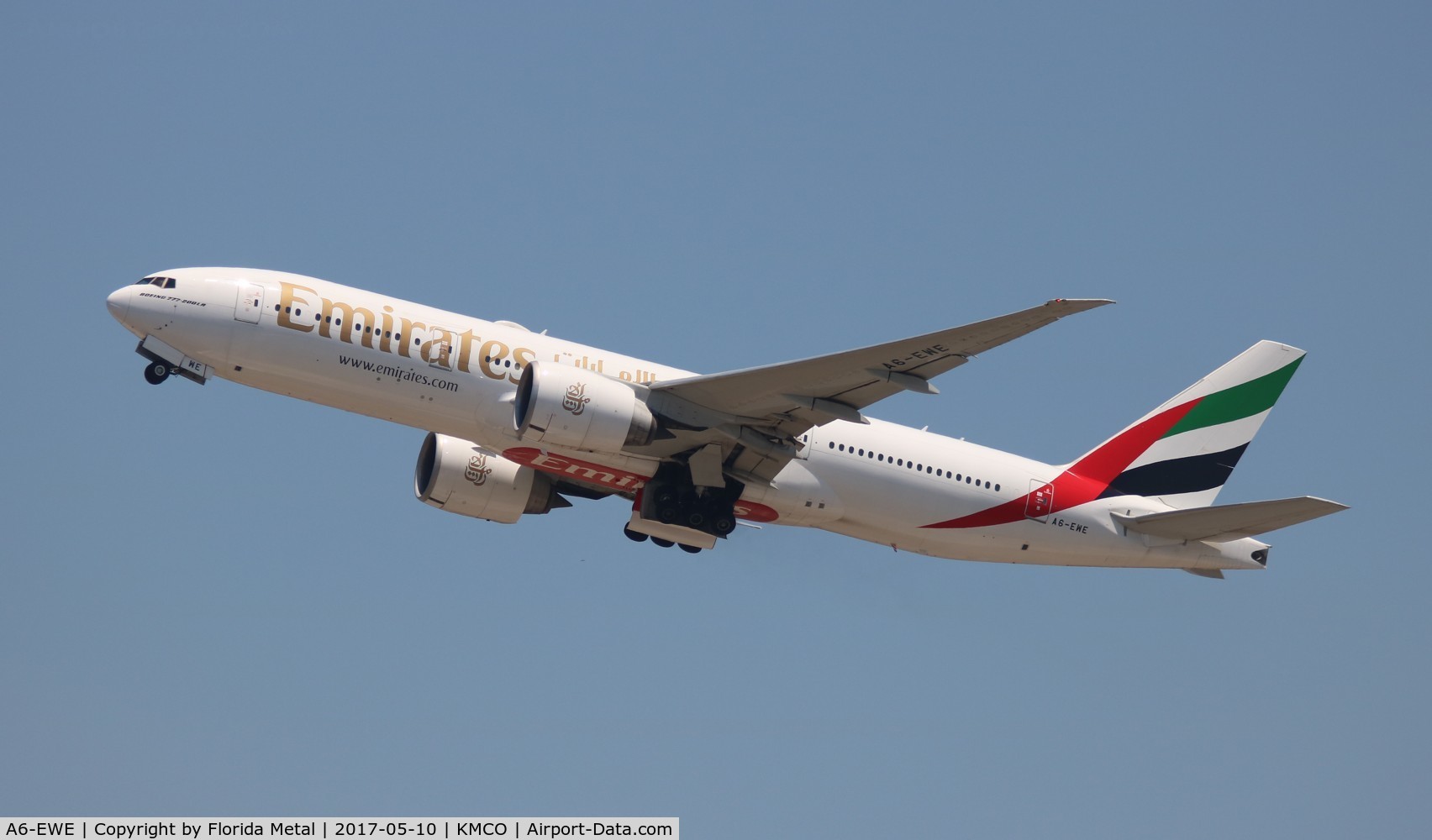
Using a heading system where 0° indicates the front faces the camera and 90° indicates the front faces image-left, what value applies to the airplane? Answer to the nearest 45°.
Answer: approximately 90°
